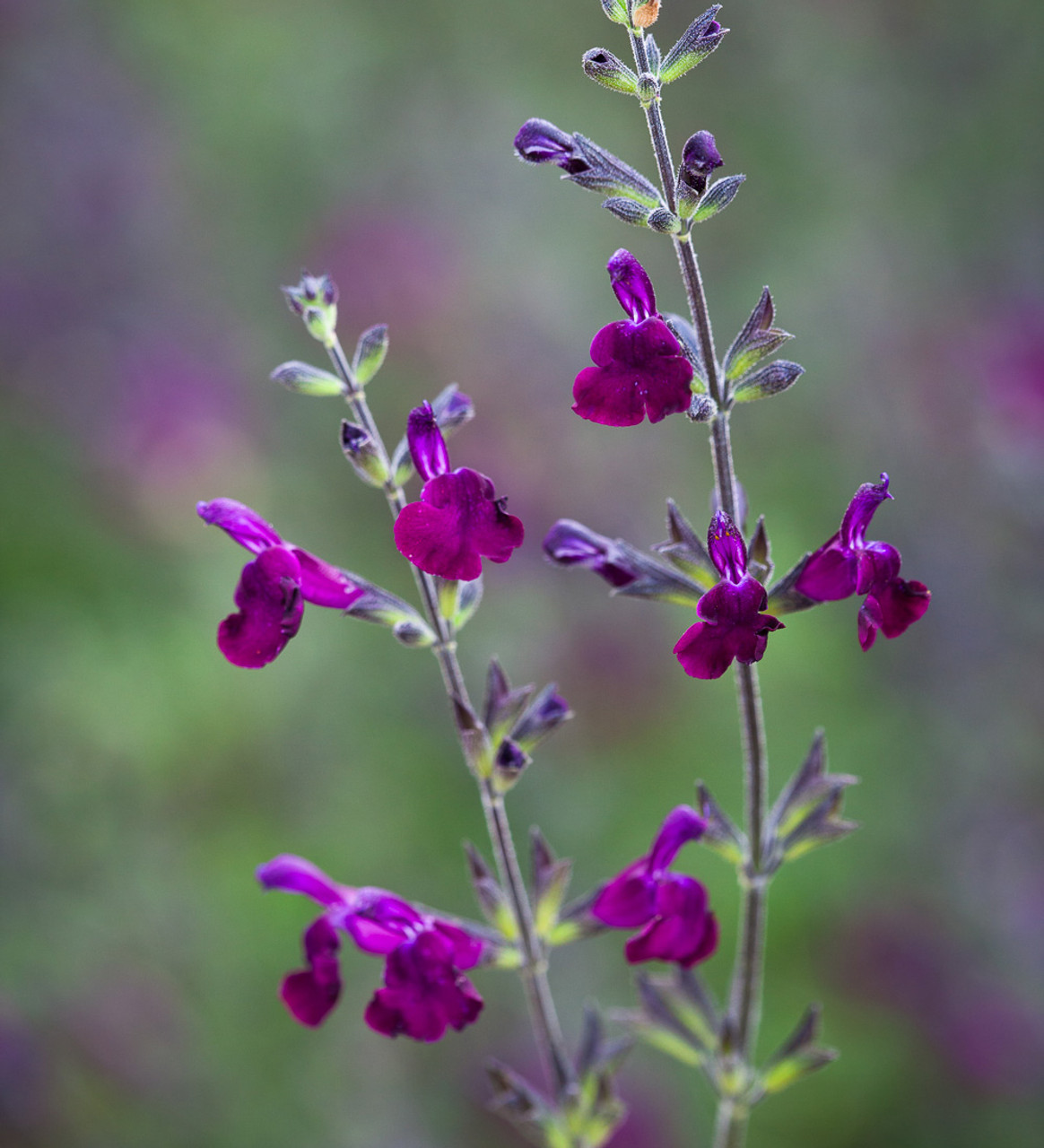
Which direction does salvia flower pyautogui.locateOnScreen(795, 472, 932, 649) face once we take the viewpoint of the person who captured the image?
facing the viewer and to the right of the viewer

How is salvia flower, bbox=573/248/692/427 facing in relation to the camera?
toward the camera

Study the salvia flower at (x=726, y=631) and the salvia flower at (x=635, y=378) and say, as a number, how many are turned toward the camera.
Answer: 2

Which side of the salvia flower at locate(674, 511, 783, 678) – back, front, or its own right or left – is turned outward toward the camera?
front
